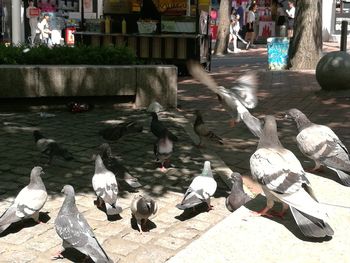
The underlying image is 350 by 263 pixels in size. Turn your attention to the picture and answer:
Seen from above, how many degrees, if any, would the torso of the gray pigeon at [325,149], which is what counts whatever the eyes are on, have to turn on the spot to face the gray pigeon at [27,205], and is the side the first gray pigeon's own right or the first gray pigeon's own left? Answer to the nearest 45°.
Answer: approximately 90° to the first gray pigeon's own left

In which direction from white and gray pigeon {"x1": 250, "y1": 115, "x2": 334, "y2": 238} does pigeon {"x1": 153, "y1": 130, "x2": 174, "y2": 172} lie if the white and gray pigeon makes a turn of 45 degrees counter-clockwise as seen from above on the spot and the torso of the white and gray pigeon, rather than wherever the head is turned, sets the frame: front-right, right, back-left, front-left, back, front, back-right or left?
front-right

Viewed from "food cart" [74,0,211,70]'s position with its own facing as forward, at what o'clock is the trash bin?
The trash bin is roughly at 9 o'clock from the food cart.

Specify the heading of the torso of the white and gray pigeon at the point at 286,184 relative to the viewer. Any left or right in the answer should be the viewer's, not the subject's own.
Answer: facing away from the viewer and to the left of the viewer

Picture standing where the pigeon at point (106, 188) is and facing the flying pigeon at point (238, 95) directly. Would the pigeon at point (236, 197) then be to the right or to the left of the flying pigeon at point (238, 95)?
right

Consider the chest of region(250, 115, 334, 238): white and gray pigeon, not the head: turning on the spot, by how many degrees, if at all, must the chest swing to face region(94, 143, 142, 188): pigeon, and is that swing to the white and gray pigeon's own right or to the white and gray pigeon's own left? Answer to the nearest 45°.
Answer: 0° — it already faces it

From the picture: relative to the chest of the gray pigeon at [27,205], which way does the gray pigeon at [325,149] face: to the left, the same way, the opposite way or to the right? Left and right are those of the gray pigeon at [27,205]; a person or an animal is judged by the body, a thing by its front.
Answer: to the left

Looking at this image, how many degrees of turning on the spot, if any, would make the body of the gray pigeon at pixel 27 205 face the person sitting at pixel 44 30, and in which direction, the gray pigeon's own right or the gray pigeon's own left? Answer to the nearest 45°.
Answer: approximately 90° to the gray pigeon's own left

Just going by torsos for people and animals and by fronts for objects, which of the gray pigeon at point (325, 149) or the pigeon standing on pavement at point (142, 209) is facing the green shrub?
the gray pigeon

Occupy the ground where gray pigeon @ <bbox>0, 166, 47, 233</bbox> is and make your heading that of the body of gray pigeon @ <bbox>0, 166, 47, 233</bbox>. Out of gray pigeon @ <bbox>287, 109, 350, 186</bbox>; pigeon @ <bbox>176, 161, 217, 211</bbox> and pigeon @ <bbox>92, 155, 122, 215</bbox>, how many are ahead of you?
3
